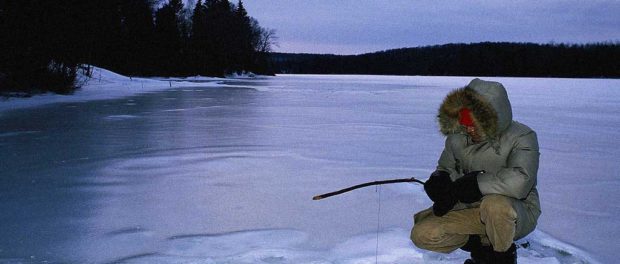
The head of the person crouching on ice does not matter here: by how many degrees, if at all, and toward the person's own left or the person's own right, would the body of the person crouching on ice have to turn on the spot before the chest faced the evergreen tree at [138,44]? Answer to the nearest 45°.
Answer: approximately 90° to the person's own right

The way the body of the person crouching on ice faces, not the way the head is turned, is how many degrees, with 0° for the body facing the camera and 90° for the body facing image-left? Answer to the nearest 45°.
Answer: approximately 45°
